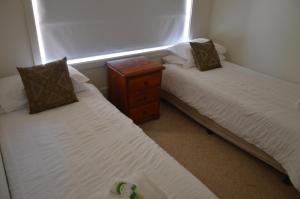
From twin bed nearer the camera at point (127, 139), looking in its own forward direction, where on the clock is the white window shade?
The white window shade is roughly at 7 o'clock from the twin bed.

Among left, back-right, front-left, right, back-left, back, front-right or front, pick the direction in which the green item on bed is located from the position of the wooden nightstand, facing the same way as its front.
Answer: front-right

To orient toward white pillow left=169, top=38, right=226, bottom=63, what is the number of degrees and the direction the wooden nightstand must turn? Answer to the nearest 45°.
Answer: approximately 90° to its left

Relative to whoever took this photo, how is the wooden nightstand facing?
facing the viewer and to the right of the viewer

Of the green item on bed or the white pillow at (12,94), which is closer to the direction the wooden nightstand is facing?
the green item on bed

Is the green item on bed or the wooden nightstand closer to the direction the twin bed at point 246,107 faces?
the green item on bed

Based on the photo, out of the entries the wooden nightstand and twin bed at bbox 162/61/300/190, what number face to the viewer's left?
0

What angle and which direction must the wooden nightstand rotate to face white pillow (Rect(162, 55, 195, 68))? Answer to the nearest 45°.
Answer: approximately 90° to its left

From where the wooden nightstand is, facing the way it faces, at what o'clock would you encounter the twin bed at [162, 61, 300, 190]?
The twin bed is roughly at 11 o'clock from the wooden nightstand.

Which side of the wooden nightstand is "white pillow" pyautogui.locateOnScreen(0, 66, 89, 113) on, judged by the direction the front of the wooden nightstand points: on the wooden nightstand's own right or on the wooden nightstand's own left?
on the wooden nightstand's own right

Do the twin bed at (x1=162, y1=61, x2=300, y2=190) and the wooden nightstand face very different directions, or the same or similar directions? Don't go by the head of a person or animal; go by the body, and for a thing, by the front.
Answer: same or similar directions
